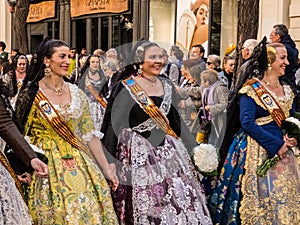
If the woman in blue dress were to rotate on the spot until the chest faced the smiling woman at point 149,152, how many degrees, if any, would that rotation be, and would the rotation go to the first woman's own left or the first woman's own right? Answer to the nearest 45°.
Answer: approximately 135° to the first woman's own right

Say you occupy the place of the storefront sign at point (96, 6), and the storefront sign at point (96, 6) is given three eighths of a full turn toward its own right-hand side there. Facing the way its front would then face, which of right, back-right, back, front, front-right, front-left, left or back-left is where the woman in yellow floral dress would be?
back-left

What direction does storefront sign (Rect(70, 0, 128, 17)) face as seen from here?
toward the camera

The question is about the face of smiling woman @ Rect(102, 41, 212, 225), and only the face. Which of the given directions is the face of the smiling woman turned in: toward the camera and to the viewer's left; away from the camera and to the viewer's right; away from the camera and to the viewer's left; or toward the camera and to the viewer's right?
toward the camera and to the viewer's right

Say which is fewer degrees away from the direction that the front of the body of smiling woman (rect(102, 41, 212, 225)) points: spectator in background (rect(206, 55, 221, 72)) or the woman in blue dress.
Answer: the woman in blue dress

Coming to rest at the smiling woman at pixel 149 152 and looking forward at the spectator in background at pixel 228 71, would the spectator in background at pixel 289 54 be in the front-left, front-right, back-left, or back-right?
front-right

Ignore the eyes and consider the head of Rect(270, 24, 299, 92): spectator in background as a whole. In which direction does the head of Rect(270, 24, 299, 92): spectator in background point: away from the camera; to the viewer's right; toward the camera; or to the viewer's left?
to the viewer's left

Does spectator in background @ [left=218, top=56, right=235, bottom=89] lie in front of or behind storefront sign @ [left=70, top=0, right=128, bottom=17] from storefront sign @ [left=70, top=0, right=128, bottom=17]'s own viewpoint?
in front

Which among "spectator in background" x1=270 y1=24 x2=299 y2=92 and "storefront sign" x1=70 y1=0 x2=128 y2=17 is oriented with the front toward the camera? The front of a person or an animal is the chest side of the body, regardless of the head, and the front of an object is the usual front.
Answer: the storefront sign

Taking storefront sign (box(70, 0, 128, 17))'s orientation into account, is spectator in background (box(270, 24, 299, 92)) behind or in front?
in front

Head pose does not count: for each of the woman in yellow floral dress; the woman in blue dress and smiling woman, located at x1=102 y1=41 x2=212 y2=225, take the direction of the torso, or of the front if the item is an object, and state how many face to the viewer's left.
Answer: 0

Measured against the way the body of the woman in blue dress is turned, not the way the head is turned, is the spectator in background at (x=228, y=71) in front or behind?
behind

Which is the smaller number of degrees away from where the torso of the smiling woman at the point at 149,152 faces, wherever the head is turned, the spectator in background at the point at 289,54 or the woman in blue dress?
the woman in blue dress

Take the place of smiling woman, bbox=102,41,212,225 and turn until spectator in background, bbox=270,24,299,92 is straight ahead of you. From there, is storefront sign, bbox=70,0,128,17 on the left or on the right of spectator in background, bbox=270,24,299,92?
left

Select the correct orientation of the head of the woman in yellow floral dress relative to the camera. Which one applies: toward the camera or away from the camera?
toward the camera

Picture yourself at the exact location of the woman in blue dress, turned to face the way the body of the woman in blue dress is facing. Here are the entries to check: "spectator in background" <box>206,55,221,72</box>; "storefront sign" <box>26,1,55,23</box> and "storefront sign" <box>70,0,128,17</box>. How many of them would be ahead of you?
0

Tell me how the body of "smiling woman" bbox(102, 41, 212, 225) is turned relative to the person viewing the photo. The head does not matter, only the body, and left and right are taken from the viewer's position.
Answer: facing the viewer and to the right of the viewer
